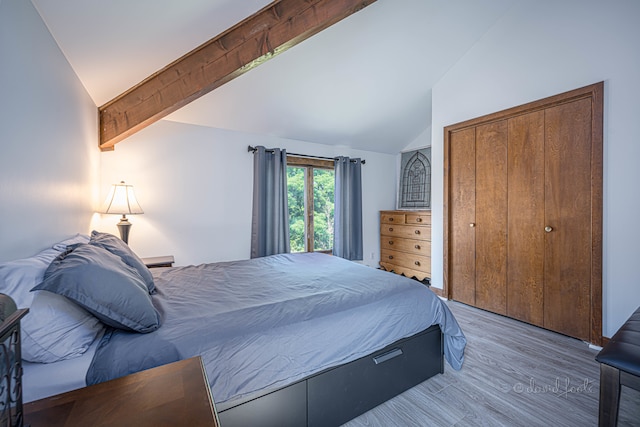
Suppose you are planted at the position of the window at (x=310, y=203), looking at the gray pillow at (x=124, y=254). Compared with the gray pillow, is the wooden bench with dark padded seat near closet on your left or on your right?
left

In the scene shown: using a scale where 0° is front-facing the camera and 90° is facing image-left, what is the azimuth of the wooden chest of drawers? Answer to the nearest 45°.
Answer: approximately 45°

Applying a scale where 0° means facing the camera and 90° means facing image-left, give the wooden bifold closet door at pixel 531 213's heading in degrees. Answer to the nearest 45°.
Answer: approximately 45°

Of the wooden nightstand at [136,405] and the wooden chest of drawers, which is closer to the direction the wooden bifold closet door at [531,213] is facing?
the wooden nightstand

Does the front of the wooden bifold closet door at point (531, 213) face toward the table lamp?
yes

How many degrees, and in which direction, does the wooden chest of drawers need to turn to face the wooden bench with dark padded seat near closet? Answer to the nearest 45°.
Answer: approximately 45° to its left
